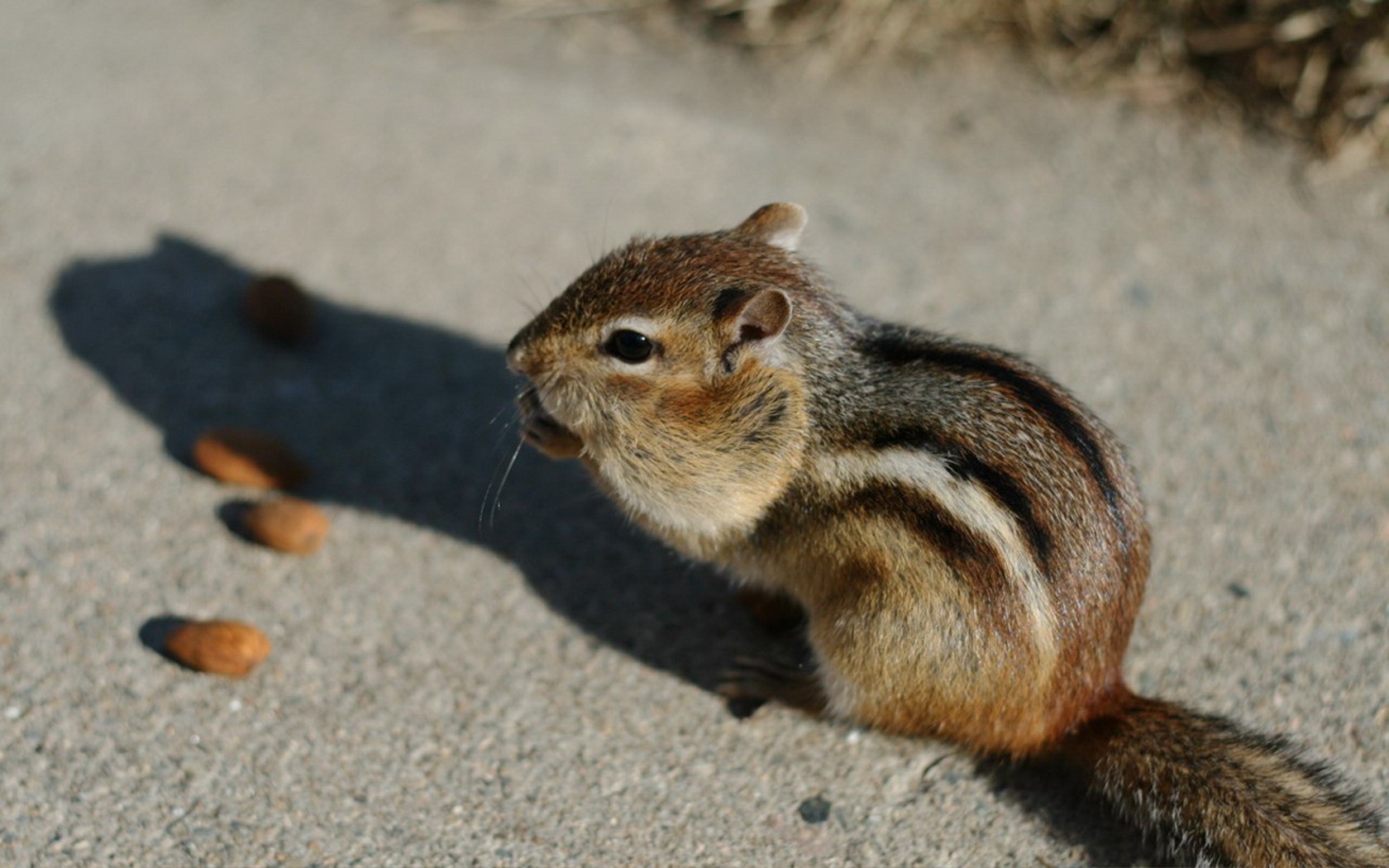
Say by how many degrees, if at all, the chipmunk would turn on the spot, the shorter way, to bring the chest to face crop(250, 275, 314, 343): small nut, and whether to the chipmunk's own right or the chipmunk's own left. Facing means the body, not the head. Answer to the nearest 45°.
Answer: approximately 45° to the chipmunk's own right

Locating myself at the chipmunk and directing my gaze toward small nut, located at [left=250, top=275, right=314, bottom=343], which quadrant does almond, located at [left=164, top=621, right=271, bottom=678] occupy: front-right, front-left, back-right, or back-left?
front-left

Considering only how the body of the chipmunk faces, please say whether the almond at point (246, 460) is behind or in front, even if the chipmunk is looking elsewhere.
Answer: in front

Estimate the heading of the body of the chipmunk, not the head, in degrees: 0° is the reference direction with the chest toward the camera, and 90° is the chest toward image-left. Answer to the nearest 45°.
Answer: approximately 90°

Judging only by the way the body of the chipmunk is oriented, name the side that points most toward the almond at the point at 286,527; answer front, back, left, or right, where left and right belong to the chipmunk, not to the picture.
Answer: front

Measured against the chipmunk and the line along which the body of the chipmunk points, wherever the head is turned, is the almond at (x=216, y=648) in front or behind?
in front
